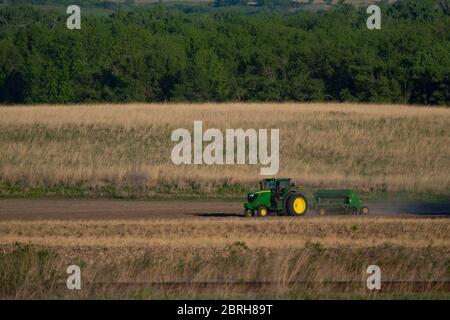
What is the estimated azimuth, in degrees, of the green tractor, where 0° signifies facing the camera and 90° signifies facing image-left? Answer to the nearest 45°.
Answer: approximately 45°
